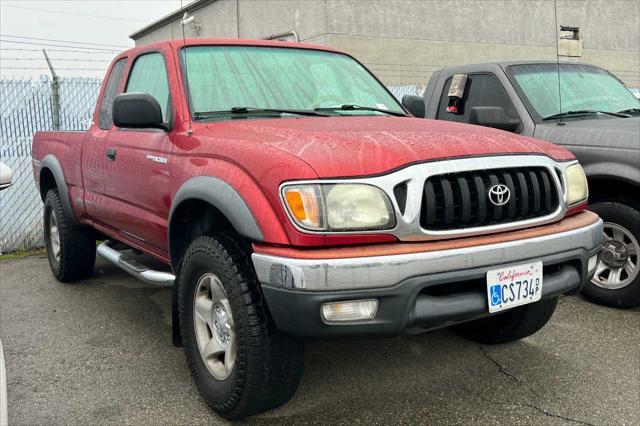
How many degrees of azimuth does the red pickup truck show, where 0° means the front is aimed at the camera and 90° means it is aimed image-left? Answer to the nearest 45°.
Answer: approximately 315°

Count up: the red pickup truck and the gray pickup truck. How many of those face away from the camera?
0

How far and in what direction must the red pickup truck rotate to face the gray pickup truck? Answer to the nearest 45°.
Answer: approximately 90° to its left

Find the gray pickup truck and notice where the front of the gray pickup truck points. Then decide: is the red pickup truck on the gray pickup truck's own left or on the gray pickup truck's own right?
on the gray pickup truck's own right
